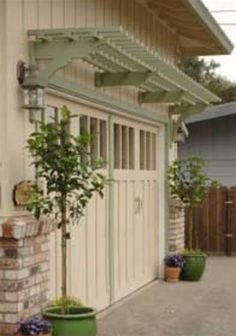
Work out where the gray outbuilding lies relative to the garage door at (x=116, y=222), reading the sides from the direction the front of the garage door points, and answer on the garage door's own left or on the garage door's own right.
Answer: on the garage door's own left

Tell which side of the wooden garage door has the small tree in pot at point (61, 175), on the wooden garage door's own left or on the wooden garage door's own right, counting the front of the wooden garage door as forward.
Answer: on the wooden garage door's own right

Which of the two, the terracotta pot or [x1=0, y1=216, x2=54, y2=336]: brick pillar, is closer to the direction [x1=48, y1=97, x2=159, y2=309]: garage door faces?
the brick pillar

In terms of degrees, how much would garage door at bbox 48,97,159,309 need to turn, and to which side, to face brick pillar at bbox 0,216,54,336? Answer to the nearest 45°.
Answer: approximately 45° to its right
